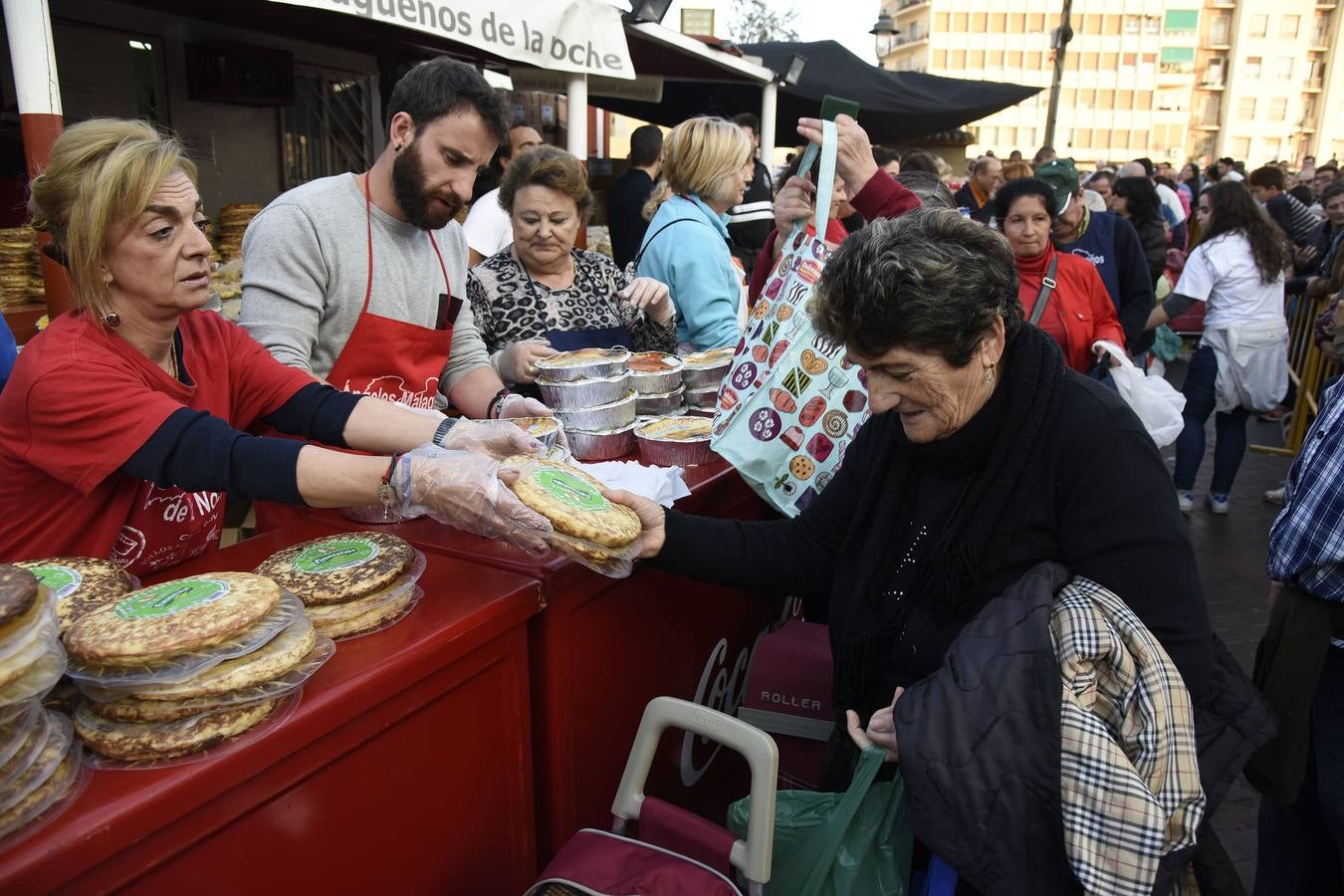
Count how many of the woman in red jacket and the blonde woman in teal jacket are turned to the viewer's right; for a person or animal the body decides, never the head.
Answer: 1

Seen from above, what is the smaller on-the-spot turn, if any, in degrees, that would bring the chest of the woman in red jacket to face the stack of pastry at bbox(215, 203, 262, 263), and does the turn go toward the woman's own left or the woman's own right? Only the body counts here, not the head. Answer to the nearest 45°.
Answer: approximately 45° to the woman's own right

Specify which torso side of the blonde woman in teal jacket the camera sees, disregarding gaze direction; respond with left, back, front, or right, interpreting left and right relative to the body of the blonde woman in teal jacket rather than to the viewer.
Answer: right

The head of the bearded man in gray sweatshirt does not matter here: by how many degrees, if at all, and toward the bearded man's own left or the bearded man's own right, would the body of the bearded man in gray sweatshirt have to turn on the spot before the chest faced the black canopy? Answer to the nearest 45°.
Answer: approximately 90° to the bearded man's own left

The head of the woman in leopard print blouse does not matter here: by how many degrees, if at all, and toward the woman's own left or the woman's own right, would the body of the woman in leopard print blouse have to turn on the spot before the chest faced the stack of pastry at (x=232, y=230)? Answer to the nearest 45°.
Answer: approximately 135° to the woman's own right

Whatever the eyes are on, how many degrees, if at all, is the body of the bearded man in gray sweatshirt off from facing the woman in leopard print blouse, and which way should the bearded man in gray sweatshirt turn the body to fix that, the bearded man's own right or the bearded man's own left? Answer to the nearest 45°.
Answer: approximately 90° to the bearded man's own left

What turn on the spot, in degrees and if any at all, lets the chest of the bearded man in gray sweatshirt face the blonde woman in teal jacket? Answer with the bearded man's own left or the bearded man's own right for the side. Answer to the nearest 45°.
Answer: approximately 90° to the bearded man's own left

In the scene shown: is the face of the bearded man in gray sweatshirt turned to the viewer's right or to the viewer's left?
to the viewer's right
